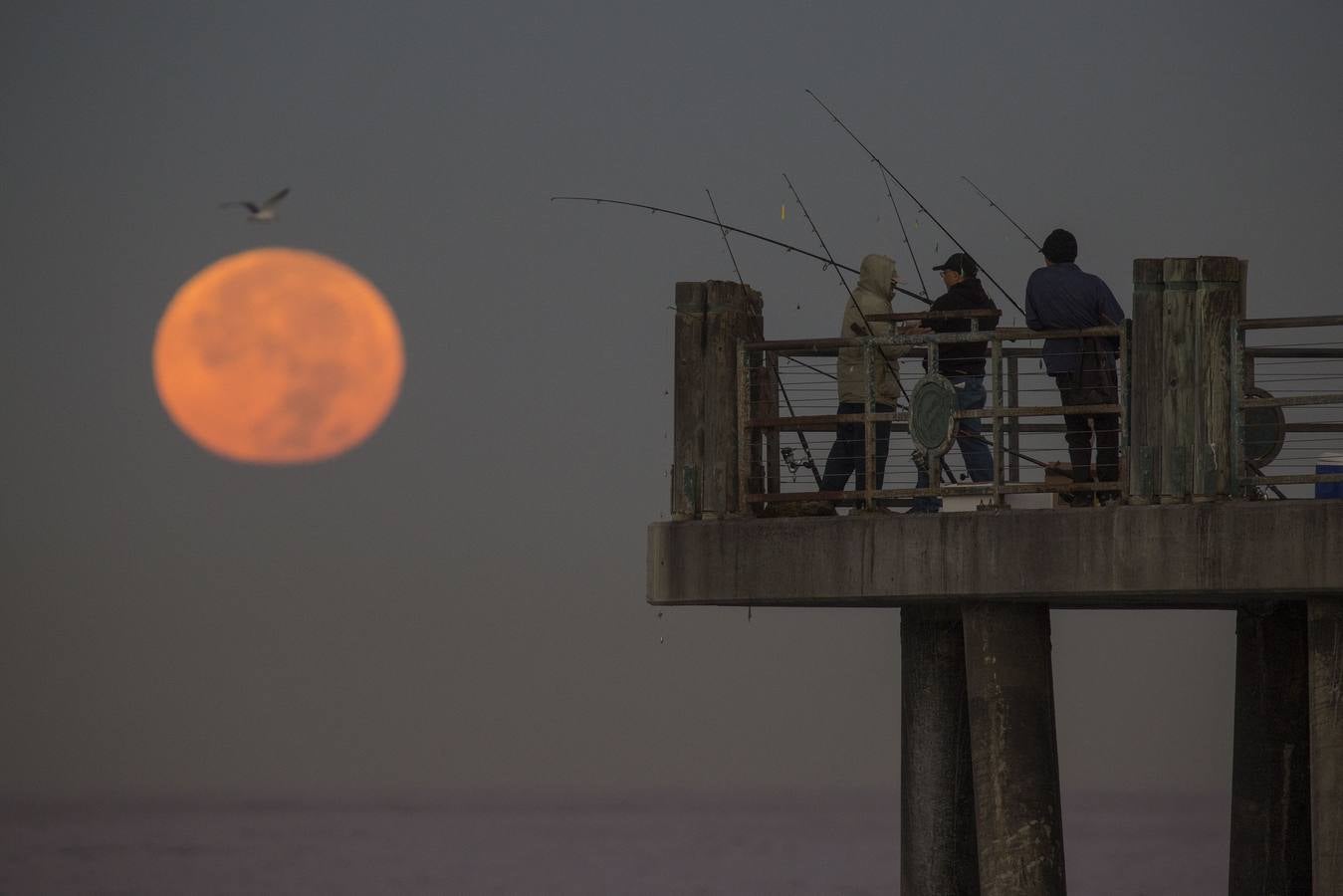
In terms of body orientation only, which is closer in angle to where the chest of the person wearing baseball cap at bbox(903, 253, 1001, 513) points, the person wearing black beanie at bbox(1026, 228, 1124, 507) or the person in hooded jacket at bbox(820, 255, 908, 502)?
the person in hooded jacket

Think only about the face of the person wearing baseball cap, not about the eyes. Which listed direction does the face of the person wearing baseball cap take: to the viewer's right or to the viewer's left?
to the viewer's left

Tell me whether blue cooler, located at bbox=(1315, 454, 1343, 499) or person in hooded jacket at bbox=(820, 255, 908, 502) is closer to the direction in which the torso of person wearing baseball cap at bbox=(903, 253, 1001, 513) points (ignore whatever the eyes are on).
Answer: the person in hooded jacket

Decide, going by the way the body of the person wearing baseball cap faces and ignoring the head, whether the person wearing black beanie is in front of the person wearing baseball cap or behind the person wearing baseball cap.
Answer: behind

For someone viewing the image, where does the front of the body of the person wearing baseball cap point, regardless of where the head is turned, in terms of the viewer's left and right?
facing to the left of the viewer

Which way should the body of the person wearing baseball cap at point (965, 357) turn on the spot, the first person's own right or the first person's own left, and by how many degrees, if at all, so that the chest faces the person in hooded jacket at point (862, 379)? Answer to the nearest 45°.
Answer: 0° — they already face them

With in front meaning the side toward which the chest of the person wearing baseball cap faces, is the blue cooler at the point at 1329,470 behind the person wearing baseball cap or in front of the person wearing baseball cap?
behind
